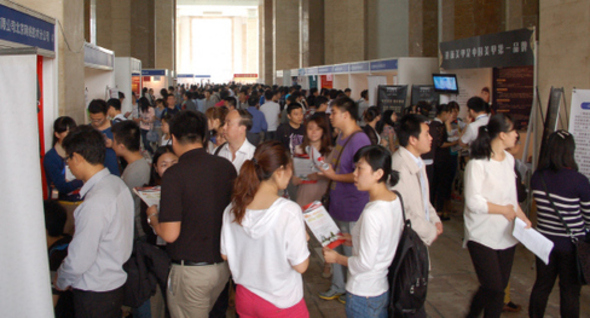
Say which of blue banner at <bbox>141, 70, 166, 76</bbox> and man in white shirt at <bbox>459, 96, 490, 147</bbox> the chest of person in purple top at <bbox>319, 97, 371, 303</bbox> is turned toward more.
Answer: the blue banner

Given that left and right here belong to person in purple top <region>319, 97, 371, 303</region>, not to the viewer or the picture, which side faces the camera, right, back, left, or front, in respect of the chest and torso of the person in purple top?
left

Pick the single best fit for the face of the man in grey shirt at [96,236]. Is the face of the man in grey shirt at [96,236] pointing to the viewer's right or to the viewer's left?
to the viewer's left

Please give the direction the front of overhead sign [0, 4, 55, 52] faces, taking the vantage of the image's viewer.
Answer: facing the viewer and to the right of the viewer

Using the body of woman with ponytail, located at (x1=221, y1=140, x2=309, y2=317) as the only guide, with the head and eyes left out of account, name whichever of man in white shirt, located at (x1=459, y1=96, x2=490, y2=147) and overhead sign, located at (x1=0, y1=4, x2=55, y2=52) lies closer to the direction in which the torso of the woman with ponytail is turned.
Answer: the man in white shirt

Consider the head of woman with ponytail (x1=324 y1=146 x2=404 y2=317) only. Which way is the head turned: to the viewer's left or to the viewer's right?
to the viewer's left

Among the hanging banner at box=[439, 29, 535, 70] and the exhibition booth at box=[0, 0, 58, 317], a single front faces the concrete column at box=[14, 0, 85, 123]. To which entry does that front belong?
the hanging banner

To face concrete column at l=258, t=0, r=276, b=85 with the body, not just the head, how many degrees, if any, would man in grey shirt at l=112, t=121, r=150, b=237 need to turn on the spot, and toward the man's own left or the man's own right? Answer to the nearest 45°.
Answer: approximately 45° to the man's own right

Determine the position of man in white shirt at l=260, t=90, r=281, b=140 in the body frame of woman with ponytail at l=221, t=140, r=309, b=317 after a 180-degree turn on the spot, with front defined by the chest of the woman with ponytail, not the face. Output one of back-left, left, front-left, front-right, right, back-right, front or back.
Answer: back-right

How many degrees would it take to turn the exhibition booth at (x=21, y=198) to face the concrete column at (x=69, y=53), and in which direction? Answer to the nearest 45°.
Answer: approximately 135° to its left

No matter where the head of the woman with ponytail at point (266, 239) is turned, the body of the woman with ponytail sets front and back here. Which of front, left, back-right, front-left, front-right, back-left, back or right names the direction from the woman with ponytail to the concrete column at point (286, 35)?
front-left

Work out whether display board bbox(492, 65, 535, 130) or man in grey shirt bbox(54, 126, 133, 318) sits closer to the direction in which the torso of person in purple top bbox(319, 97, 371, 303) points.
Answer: the man in grey shirt

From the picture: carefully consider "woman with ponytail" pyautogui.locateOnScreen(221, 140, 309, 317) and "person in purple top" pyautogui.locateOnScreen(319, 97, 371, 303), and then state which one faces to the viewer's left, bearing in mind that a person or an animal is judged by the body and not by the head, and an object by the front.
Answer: the person in purple top
